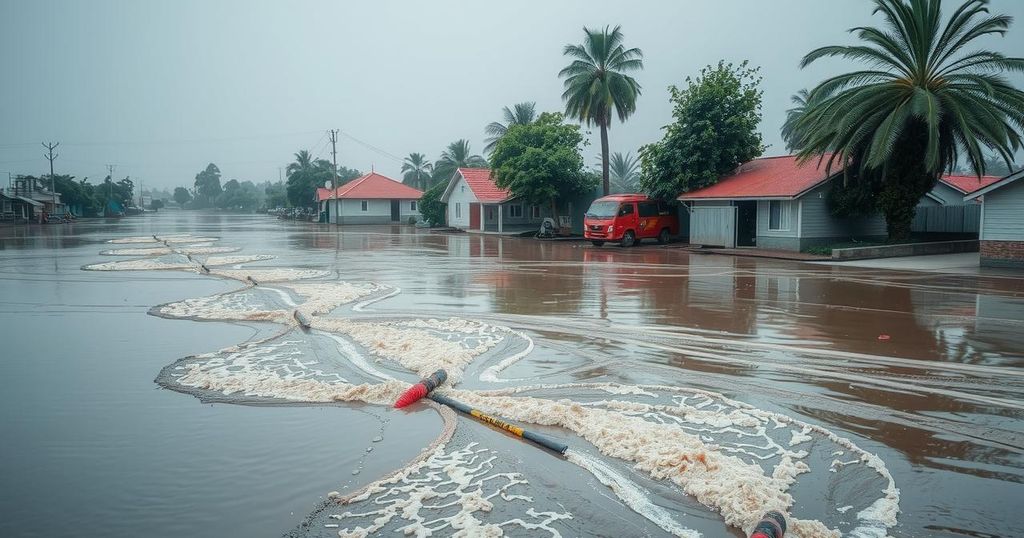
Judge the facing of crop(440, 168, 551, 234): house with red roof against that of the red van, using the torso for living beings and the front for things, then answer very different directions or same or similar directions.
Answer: same or similar directions

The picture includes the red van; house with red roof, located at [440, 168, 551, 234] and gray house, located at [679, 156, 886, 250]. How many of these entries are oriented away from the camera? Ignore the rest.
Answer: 0

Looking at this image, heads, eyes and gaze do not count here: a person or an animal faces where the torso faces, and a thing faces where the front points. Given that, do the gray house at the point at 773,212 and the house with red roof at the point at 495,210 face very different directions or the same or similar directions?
same or similar directions

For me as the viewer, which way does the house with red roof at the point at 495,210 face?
facing the viewer and to the left of the viewer

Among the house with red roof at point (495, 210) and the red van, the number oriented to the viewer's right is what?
0

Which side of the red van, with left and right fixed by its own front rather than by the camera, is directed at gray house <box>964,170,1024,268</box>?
left

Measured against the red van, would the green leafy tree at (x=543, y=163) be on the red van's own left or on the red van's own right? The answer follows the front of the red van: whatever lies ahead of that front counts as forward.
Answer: on the red van's own right

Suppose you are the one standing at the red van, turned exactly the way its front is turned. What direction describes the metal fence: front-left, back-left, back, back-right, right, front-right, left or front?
back-left

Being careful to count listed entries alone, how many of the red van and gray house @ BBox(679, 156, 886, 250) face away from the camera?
0

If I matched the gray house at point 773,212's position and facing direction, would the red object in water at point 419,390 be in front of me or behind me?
in front

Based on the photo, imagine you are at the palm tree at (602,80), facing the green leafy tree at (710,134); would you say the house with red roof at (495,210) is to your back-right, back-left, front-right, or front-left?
back-right

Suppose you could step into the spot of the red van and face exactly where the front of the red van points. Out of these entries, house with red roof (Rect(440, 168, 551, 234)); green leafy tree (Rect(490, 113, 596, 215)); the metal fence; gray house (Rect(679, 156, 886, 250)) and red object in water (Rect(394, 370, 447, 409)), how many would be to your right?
2

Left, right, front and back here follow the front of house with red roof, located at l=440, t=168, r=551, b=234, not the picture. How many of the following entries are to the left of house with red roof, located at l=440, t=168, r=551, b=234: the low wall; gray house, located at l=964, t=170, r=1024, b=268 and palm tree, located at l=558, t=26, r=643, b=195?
3

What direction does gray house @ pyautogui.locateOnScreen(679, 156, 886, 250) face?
toward the camera
